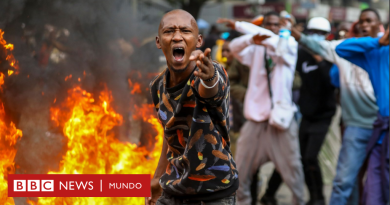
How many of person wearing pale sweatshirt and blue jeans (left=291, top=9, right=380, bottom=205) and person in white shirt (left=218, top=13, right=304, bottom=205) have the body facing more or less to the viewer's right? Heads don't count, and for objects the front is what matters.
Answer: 0

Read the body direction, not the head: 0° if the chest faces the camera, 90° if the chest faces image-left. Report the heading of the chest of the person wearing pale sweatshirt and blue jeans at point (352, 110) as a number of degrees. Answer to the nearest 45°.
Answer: approximately 45°

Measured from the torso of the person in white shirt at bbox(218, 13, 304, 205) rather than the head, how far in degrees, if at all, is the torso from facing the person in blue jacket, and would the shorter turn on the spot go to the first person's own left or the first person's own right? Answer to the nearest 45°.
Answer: approximately 45° to the first person's own left

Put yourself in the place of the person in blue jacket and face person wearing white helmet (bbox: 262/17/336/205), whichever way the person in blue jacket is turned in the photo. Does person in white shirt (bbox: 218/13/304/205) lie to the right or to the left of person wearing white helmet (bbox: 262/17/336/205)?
left

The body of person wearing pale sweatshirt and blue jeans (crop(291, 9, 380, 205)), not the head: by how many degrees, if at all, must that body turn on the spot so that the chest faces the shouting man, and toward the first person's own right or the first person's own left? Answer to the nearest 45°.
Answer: approximately 45° to the first person's own left

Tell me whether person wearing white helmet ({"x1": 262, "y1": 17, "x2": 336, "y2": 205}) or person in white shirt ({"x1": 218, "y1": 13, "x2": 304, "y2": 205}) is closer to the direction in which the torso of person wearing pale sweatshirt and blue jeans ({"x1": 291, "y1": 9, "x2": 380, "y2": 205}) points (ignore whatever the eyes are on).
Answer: the person in white shirt
